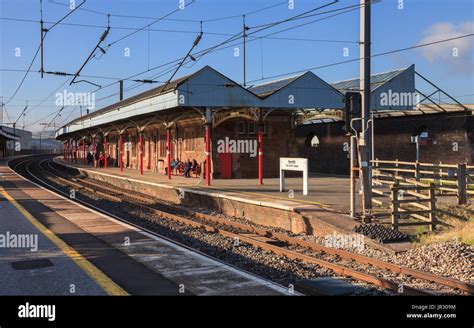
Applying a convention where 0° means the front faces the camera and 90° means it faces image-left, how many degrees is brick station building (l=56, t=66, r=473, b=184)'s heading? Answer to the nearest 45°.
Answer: approximately 45°
